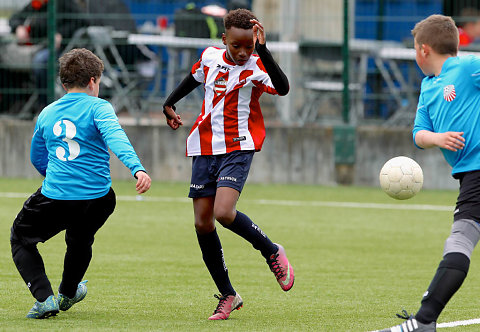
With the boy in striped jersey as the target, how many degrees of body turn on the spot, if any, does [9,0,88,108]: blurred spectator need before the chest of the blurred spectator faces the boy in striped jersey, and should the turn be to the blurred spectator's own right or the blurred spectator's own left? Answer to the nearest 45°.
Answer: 0° — they already face them

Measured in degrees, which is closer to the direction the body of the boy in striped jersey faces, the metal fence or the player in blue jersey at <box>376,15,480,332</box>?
the player in blue jersey

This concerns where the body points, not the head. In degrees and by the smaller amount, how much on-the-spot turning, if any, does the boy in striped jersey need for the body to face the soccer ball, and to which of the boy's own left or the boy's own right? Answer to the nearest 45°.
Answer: approximately 90° to the boy's own left

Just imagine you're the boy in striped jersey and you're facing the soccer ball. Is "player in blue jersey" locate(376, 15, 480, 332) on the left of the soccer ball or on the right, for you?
right

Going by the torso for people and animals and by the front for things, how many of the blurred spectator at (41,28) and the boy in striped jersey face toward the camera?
2

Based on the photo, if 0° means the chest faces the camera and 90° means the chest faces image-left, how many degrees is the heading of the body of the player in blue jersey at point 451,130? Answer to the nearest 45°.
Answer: approximately 45°

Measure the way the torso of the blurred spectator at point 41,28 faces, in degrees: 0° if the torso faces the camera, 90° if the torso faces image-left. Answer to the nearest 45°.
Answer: approximately 0°

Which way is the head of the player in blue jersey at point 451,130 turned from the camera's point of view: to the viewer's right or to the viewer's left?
to the viewer's left

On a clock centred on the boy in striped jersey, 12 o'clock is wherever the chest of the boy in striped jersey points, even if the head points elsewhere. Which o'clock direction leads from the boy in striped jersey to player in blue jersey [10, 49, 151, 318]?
The player in blue jersey is roughly at 2 o'clock from the boy in striped jersey.
